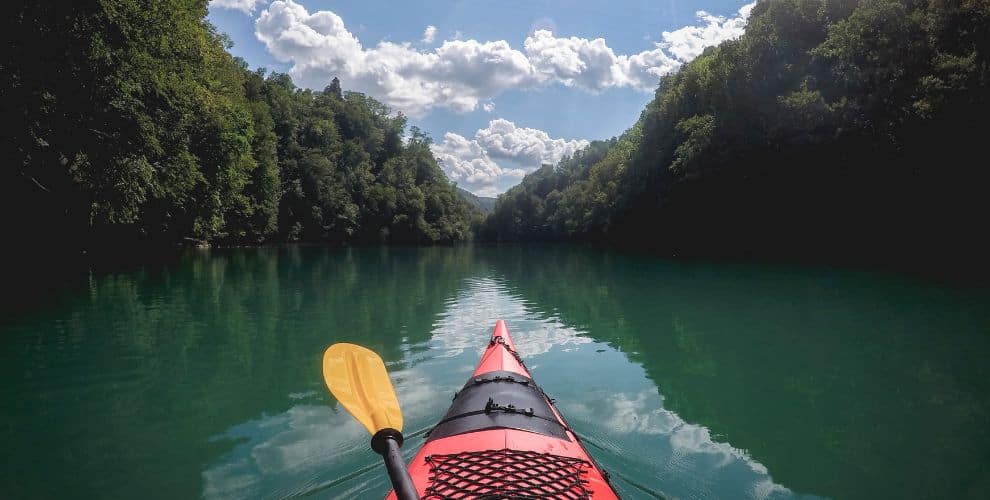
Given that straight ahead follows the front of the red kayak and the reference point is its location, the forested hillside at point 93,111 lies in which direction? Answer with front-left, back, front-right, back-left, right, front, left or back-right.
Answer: front-left

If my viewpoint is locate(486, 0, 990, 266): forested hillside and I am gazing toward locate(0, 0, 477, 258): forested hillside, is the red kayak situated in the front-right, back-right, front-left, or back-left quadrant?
front-left

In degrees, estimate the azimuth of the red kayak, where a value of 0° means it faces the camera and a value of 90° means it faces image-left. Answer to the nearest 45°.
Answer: approximately 180°

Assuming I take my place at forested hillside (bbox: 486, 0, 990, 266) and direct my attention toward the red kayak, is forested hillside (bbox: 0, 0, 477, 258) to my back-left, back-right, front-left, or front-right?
front-right

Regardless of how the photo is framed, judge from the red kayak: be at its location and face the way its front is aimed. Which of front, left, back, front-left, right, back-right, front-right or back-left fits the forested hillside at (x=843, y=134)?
front-right
